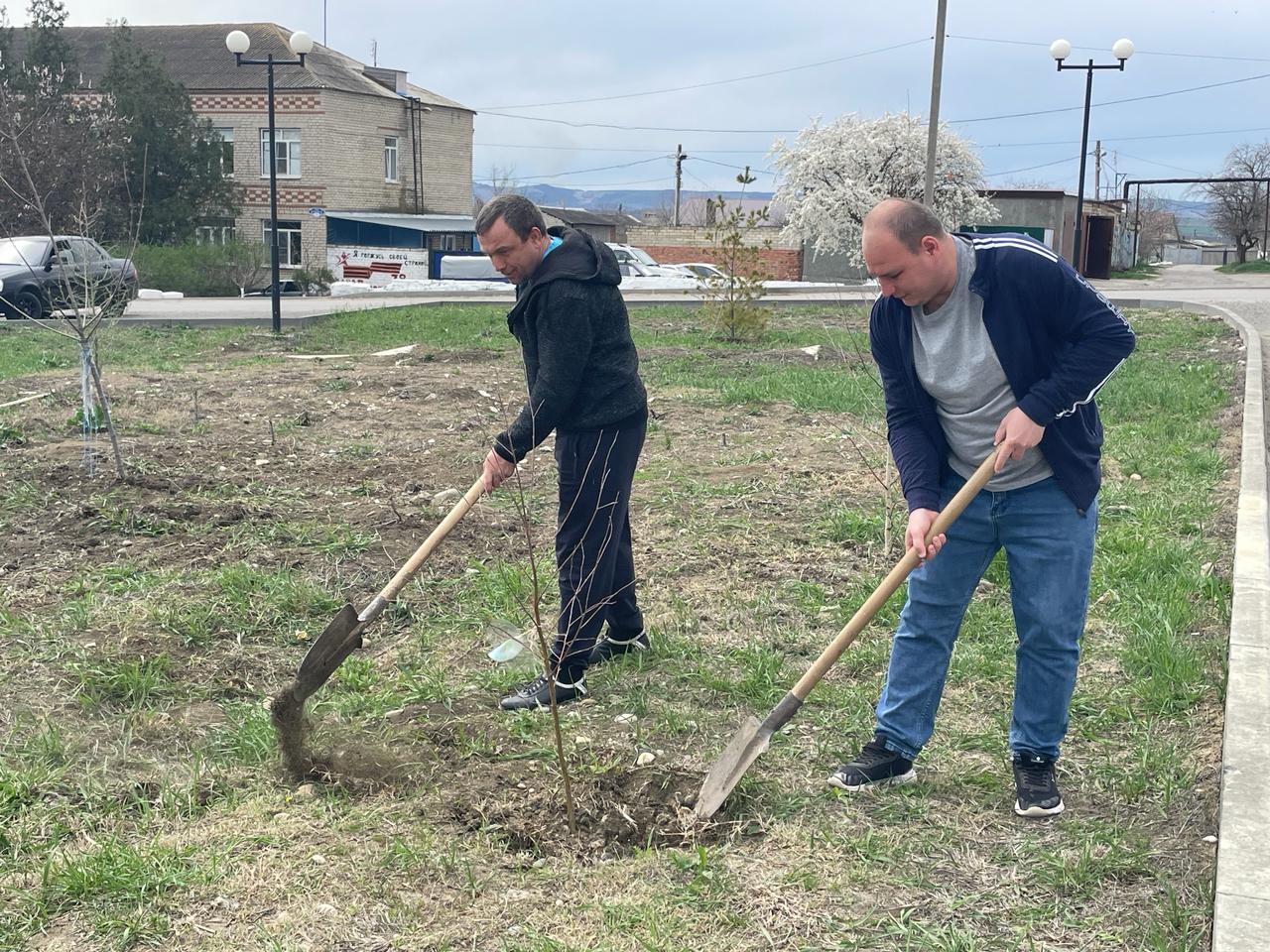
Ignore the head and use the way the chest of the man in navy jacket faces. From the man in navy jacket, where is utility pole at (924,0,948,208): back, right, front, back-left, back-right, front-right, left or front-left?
back-right

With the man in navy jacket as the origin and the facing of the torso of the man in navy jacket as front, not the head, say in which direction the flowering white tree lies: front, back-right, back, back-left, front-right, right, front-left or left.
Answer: back-right

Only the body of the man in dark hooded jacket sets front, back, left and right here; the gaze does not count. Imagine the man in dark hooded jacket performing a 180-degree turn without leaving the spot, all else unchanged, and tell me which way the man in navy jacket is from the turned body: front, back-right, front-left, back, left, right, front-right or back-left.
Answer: front-right

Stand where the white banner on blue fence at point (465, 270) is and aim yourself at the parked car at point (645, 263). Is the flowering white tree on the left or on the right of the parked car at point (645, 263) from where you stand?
left

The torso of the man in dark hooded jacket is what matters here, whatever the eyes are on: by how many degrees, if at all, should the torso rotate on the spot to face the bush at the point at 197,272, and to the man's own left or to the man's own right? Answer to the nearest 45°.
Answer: approximately 90° to the man's own right

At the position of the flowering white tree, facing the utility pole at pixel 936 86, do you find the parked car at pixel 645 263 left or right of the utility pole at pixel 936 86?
right

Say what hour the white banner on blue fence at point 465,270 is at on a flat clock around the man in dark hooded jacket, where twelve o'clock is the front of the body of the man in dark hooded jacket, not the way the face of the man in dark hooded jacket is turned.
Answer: The white banner on blue fence is roughly at 3 o'clock from the man in dark hooded jacket.

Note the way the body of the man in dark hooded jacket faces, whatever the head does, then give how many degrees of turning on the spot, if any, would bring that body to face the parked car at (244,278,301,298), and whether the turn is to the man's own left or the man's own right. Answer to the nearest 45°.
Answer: approximately 90° to the man's own right

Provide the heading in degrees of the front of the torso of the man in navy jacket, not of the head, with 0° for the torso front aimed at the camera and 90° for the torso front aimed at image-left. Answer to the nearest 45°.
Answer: approximately 45°

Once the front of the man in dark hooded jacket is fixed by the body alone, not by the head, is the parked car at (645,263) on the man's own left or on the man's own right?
on the man's own right

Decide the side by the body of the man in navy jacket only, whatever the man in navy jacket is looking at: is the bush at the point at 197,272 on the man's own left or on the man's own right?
on the man's own right

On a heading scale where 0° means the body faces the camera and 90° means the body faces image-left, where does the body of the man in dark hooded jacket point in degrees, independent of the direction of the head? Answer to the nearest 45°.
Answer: approximately 90°
